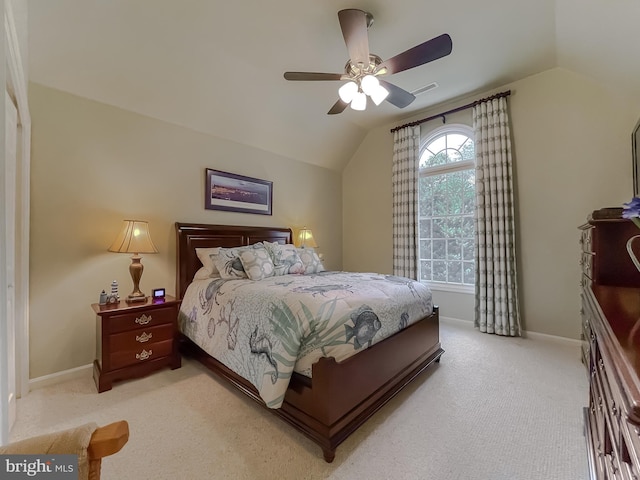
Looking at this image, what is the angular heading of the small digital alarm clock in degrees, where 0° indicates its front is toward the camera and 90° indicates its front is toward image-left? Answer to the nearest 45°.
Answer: approximately 0°

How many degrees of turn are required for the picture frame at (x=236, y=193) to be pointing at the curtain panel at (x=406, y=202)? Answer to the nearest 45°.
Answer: approximately 45° to its left

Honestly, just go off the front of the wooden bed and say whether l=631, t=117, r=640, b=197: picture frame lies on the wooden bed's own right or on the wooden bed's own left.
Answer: on the wooden bed's own left

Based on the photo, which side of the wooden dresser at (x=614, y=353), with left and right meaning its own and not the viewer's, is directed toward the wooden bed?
front

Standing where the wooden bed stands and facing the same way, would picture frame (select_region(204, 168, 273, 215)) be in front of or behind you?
behind

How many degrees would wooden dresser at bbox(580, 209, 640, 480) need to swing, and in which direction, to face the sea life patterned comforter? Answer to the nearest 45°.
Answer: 0° — it already faces it

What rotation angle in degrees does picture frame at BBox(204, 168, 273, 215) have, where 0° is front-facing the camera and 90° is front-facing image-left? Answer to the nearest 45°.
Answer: approximately 315°

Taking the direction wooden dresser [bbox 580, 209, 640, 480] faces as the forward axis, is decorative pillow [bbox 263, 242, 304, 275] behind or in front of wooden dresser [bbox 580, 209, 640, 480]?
in front
